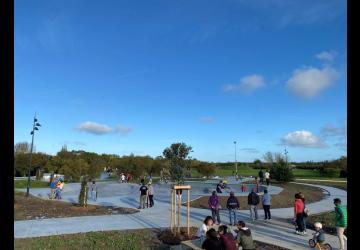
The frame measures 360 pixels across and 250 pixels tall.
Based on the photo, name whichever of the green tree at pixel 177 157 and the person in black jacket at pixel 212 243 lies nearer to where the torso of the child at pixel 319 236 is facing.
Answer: the person in black jacket

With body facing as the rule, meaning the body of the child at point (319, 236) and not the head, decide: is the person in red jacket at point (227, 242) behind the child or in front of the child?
in front

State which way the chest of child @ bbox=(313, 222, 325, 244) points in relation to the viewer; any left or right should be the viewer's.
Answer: facing the viewer and to the left of the viewer

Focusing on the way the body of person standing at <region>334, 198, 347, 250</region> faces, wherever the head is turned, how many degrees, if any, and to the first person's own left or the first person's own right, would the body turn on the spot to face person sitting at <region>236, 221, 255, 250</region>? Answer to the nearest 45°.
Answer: approximately 45° to the first person's own left

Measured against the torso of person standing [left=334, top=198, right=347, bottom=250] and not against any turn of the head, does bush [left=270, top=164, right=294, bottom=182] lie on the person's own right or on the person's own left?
on the person's own right

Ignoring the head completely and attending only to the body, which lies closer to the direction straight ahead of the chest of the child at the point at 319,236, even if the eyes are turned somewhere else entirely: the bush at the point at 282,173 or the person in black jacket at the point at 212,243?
the person in black jacket

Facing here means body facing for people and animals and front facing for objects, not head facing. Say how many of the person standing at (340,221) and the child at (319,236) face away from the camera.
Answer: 0

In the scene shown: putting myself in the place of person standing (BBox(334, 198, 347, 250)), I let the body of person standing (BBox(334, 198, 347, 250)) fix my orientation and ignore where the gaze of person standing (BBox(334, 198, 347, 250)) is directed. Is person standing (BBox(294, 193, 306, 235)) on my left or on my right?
on my right

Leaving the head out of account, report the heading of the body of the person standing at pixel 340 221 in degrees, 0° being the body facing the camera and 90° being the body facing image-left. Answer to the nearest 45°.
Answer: approximately 90°

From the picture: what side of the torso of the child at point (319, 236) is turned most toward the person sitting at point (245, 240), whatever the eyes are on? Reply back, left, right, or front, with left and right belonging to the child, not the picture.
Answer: front
